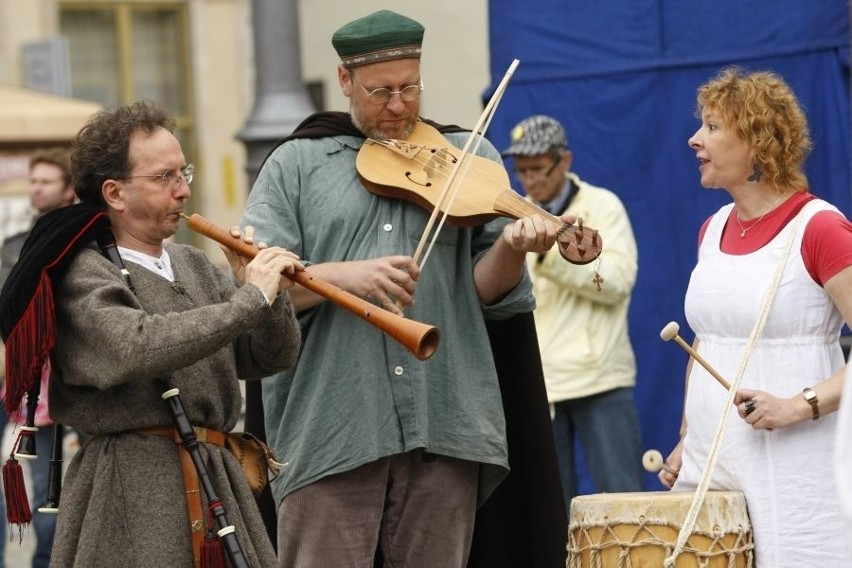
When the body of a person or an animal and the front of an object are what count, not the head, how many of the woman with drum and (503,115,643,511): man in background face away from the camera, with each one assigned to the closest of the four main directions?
0

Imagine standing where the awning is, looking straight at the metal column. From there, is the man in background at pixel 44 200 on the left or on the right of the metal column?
right

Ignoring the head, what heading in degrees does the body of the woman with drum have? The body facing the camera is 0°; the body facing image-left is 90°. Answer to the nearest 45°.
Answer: approximately 45°

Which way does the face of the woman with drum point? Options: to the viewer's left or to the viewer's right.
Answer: to the viewer's left

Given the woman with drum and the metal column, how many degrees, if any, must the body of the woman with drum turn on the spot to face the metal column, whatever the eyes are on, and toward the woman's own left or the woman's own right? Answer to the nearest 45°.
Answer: approximately 90° to the woman's own right

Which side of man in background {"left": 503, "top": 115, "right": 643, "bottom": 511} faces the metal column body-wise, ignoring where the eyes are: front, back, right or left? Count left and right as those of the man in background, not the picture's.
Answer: right

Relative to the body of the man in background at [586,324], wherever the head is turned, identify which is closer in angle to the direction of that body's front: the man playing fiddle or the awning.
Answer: the man playing fiddle

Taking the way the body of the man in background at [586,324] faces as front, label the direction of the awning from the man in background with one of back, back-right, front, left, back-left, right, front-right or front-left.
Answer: right

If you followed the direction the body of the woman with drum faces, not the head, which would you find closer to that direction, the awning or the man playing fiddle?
the man playing fiddle

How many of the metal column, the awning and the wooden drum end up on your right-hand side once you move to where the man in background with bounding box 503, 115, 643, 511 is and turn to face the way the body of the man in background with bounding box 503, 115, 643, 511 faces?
2

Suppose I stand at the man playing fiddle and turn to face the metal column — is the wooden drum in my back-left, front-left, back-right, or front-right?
back-right

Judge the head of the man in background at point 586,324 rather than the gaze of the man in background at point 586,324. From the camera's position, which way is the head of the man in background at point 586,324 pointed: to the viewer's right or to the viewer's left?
to the viewer's left

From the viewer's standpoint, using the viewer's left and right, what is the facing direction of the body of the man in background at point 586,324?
facing the viewer and to the left of the viewer
